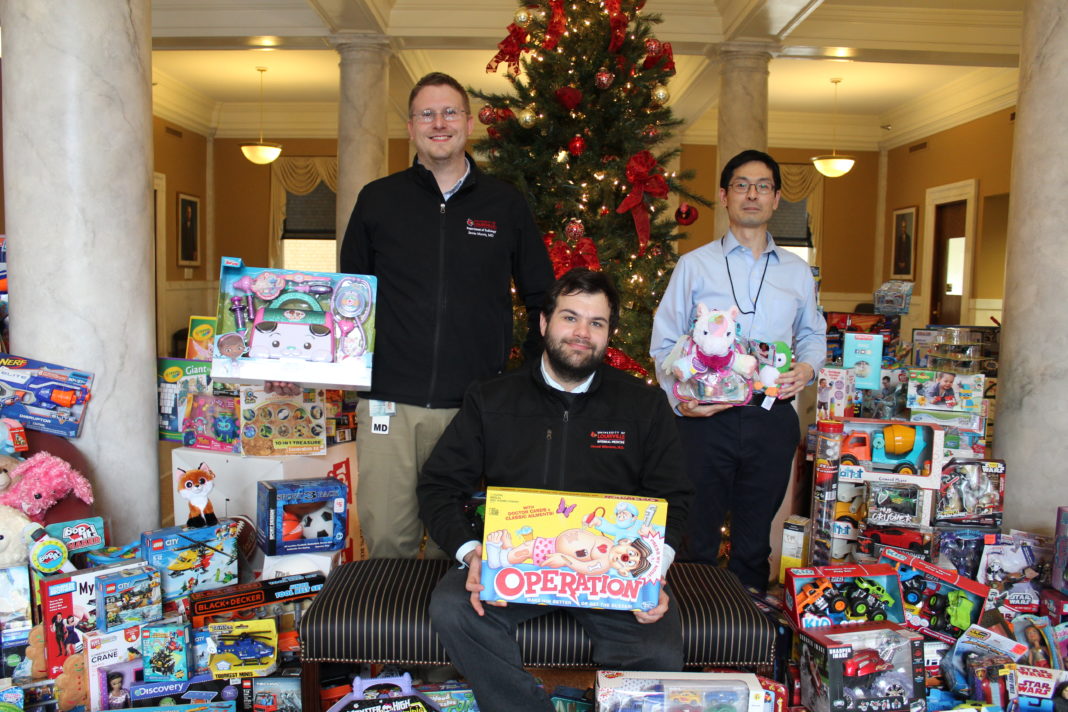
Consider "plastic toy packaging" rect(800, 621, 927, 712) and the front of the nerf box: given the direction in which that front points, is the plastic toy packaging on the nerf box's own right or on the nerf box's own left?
on the nerf box's own left

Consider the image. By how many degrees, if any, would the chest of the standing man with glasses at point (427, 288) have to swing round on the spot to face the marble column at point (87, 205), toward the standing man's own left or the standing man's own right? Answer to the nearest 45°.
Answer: approximately 135° to the standing man's own right

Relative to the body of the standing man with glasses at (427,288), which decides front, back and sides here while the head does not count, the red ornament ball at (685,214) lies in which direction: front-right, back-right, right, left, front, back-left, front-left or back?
back-left

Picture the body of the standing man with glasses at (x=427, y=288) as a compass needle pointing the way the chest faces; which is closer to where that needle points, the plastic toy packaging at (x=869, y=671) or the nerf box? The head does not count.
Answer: the plastic toy packaging

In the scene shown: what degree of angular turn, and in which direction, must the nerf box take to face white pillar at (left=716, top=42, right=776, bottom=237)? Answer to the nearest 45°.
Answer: approximately 90° to its left

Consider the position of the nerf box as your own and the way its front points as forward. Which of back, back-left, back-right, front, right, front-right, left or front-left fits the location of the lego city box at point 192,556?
front-left

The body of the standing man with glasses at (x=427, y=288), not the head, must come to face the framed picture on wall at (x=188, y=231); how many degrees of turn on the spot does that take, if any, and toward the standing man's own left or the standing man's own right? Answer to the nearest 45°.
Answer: approximately 180°

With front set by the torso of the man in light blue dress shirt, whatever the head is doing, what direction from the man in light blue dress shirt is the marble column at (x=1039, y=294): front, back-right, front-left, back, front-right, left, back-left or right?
back-left

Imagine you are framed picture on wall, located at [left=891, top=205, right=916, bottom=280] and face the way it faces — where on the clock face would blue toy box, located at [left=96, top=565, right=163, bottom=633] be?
The blue toy box is roughly at 11 o'clock from the framed picture on wall.

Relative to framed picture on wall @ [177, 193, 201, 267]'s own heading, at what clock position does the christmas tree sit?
The christmas tree is roughly at 1 o'clock from the framed picture on wall.

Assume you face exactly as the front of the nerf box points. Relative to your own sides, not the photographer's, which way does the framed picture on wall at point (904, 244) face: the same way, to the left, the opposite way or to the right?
to the right
